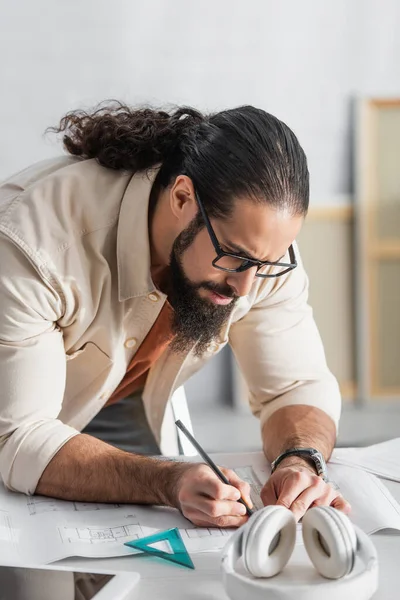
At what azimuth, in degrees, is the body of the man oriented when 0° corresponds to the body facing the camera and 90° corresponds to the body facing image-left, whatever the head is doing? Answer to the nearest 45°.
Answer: approximately 315°

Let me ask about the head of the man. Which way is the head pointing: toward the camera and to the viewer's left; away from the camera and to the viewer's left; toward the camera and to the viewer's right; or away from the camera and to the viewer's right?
toward the camera and to the viewer's right
